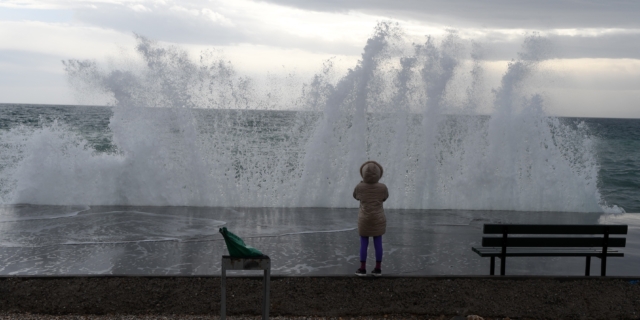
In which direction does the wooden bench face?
away from the camera

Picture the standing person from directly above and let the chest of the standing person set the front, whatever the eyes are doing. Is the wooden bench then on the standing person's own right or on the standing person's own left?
on the standing person's own right

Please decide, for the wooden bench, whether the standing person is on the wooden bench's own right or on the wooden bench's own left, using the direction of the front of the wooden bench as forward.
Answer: on the wooden bench's own left

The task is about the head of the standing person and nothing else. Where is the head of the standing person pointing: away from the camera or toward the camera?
away from the camera

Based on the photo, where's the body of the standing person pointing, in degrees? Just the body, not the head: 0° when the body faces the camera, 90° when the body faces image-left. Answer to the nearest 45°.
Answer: approximately 180°

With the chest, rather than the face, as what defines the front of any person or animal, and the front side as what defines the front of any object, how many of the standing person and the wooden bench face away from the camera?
2
